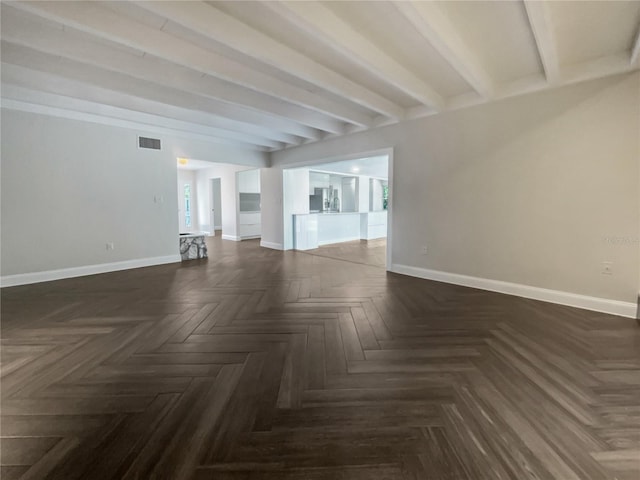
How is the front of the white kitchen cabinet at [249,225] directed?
toward the camera

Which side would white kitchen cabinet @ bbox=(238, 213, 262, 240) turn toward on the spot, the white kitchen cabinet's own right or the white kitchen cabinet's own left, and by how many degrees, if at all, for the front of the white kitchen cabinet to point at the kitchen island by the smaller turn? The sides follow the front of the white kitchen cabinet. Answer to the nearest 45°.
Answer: approximately 45° to the white kitchen cabinet's own left

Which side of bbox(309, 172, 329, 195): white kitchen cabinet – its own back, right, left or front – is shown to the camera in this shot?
front

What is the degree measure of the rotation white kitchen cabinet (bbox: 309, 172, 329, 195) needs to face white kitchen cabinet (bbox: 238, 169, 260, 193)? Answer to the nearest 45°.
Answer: approximately 90° to its right
